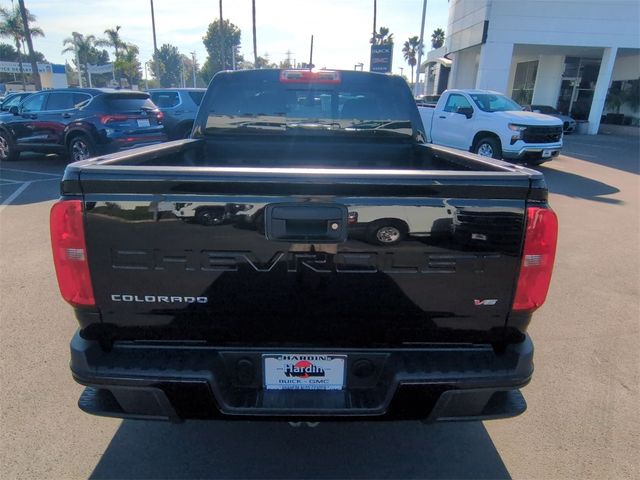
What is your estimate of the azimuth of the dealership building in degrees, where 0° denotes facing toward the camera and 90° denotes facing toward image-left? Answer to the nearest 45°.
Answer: approximately 45°

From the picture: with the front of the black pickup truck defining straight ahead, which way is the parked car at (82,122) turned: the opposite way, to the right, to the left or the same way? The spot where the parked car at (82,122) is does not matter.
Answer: to the left

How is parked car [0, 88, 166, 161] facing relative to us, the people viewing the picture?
facing away from the viewer and to the left of the viewer

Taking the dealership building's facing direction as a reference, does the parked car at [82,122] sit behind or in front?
in front

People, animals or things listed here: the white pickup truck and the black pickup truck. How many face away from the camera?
1

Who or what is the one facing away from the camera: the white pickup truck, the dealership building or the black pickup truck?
the black pickup truck

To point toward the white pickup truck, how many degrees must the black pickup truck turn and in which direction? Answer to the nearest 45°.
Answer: approximately 45° to its right

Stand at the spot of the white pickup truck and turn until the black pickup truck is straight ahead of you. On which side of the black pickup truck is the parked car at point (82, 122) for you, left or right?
right

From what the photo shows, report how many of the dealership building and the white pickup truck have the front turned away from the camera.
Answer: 0

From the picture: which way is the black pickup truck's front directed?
away from the camera

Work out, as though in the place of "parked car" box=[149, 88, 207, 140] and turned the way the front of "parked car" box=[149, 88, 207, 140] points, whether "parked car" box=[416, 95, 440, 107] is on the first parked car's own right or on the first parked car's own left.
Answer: on the first parked car's own right

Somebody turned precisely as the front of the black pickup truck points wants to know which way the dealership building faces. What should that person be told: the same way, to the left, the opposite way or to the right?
the opposite way

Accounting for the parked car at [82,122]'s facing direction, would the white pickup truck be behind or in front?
behind

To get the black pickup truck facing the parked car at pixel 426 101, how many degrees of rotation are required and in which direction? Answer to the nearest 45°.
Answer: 0° — it already faces it
